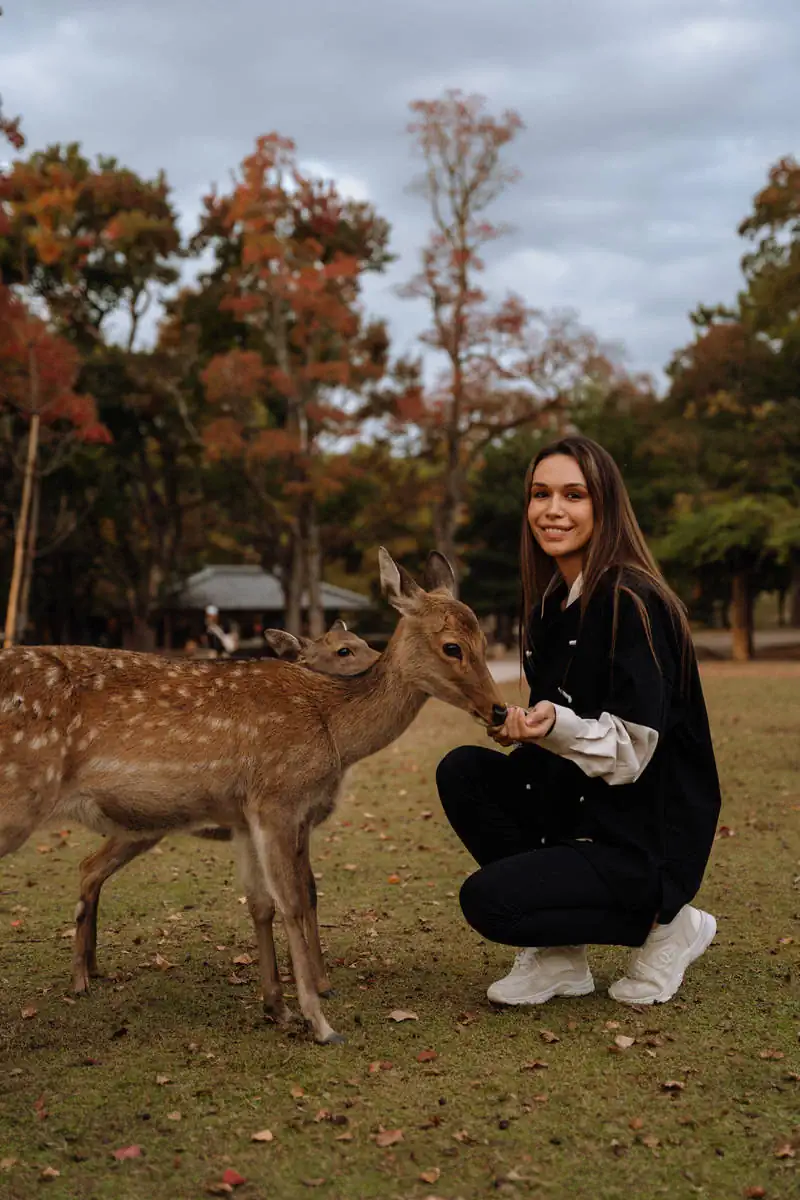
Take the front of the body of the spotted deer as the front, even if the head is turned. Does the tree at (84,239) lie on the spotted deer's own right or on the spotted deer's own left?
on the spotted deer's own left

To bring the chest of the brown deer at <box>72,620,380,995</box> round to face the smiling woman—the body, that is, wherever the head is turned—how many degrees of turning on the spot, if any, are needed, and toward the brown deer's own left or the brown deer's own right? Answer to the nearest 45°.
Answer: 0° — it already faces them

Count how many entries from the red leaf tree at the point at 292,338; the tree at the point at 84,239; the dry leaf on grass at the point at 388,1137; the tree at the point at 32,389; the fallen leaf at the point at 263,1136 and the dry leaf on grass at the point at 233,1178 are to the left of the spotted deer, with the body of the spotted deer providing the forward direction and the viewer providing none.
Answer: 3

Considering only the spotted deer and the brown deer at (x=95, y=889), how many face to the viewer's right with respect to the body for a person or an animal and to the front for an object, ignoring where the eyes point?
2

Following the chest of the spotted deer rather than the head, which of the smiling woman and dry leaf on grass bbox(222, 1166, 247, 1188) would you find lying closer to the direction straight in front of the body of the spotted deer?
the smiling woman

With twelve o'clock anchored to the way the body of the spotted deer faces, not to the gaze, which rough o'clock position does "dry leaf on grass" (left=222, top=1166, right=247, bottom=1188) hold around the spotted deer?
The dry leaf on grass is roughly at 3 o'clock from the spotted deer.

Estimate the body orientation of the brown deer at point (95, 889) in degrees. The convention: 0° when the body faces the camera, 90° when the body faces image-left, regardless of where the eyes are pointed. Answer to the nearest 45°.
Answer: approximately 270°

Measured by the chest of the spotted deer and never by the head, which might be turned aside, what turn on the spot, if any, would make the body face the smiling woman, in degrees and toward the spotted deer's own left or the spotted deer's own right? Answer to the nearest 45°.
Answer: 0° — it already faces them

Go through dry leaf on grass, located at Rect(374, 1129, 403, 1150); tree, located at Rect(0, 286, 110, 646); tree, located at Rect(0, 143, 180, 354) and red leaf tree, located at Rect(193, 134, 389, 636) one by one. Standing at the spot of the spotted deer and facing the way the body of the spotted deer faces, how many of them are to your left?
3

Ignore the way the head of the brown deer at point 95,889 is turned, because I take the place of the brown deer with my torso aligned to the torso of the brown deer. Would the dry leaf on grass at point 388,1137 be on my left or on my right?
on my right

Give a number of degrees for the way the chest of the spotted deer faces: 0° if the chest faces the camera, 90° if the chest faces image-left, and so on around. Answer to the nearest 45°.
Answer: approximately 270°

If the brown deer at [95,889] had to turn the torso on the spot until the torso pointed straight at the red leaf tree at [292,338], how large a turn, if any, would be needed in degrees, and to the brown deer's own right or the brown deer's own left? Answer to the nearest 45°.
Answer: approximately 90° to the brown deer's own left
